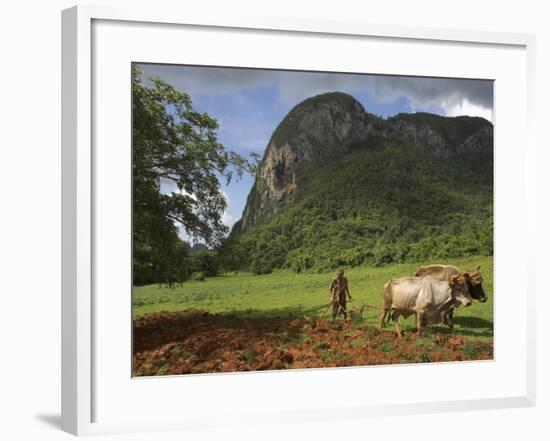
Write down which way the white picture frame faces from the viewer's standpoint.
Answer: facing the viewer and to the right of the viewer
